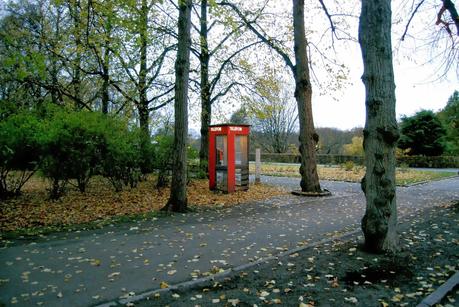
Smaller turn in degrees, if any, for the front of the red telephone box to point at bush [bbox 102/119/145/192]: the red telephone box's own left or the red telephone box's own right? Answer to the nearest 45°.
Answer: approximately 135° to the red telephone box's own right

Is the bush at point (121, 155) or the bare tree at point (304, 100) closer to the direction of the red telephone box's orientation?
the bare tree

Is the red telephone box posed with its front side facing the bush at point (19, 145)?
no

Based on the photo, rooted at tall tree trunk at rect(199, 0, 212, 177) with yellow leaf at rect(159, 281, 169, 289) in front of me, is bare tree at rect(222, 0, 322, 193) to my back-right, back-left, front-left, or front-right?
front-left

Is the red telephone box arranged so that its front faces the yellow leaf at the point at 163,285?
no

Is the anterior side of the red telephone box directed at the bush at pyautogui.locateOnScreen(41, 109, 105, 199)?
no

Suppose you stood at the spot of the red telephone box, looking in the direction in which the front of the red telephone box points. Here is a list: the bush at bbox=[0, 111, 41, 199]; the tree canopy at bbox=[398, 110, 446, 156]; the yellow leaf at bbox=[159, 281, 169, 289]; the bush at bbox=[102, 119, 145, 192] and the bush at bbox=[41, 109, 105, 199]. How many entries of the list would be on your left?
1

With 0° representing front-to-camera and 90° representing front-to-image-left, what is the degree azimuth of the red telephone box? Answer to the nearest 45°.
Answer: approximately 315°

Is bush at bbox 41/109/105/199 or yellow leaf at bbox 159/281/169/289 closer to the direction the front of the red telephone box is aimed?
the yellow leaf

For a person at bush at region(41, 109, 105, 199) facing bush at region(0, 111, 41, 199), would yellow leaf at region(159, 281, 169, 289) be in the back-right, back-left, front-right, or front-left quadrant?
back-left

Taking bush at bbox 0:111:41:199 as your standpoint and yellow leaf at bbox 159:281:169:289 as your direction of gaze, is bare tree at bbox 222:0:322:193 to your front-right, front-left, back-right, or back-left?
front-left

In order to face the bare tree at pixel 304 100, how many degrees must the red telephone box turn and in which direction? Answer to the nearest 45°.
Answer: approximately 45° to its left

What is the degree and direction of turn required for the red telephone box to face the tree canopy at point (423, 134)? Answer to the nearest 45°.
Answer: approximately 90° to its left
